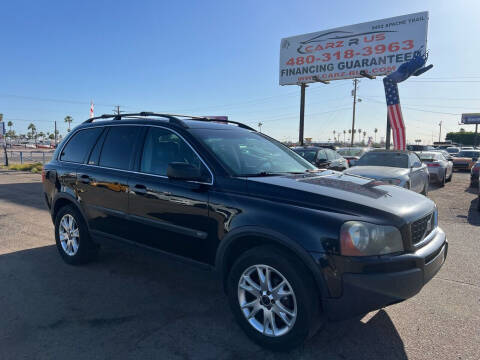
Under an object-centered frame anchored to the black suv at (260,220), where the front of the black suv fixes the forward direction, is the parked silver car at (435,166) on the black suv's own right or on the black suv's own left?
on the black suv's own left

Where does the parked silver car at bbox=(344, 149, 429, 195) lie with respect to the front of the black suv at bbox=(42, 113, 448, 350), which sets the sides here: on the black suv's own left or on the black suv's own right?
on the black suv's own left

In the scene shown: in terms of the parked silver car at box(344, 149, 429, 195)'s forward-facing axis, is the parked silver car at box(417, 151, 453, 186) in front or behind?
behind

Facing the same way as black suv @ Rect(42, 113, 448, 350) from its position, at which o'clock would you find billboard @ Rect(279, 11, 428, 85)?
The billboard is roughly at 8 o'clock from the black suv.

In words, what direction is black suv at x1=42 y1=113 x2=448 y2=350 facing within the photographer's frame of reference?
facing the viewer and to the right of the viewer
